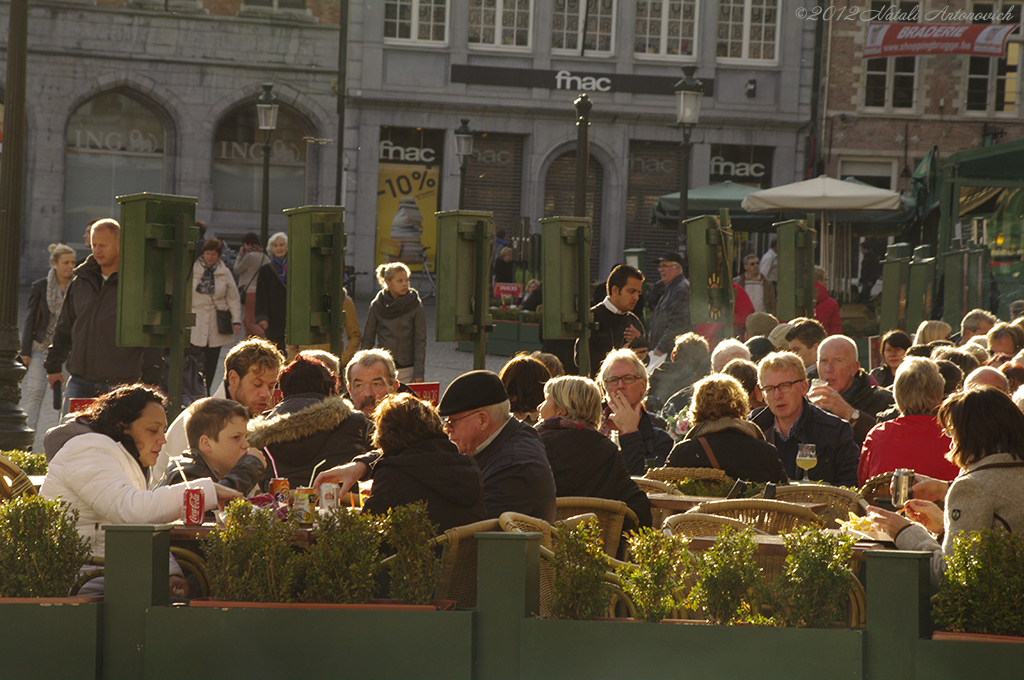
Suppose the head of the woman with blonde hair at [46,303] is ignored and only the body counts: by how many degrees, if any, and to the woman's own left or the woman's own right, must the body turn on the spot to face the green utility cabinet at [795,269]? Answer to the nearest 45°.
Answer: approximately 45° to the woman's own left

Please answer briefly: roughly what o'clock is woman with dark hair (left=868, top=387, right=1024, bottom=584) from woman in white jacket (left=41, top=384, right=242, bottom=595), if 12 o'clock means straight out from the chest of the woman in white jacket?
The woman with dark hair is roughly at 1 o'clock from the woman in white jacket.

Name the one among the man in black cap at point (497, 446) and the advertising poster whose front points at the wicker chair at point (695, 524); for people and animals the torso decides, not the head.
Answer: the advertising poster

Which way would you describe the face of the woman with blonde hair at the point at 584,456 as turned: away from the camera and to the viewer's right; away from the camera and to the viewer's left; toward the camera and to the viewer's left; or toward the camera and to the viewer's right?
away from the camera and to the viewer's left

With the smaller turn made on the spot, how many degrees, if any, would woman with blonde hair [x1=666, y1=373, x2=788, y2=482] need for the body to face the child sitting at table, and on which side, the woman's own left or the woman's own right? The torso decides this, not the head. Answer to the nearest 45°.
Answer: approximately 135° to the woman's own left

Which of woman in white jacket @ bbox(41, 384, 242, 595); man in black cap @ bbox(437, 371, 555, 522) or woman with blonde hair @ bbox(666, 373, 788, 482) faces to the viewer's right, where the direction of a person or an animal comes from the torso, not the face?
the woman in white jacket

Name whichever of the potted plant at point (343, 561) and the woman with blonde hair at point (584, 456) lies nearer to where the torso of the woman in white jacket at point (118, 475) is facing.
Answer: the woman with blonde hair

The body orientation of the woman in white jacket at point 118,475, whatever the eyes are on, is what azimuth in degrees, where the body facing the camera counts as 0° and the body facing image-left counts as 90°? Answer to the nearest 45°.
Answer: approximately 270°

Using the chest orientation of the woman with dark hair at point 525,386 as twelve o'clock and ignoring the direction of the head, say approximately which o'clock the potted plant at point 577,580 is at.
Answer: The potted plant is roughly at 6 o'clock from the woman with dark hair.

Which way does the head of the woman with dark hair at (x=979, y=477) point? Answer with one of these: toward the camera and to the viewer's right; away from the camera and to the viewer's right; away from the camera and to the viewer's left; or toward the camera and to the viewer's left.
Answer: away from the camera and to the viewer's left

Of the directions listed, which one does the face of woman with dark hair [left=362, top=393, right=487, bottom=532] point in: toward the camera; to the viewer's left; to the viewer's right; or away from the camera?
away from the camera

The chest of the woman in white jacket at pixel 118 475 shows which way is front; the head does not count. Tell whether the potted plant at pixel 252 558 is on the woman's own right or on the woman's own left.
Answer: on the woman's own right
